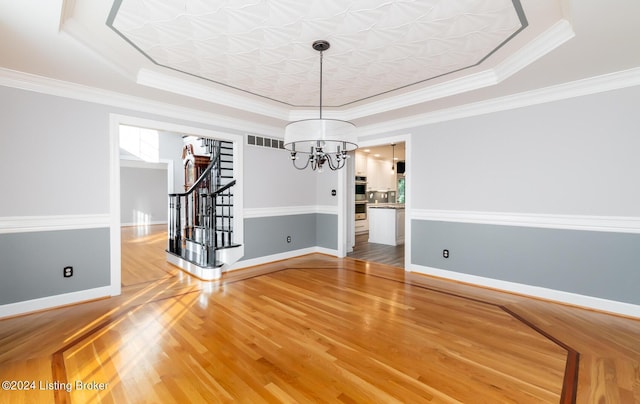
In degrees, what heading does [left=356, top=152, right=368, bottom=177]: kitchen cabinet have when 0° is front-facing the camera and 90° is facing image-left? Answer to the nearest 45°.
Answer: approximately 315°

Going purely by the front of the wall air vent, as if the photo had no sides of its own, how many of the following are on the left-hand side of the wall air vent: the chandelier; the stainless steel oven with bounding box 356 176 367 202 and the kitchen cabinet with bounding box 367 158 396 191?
2

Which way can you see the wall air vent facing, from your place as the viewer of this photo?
facing the viewer and to the right of the viewer

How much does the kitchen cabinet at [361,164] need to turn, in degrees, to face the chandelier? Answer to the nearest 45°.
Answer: approximately 45° to its right

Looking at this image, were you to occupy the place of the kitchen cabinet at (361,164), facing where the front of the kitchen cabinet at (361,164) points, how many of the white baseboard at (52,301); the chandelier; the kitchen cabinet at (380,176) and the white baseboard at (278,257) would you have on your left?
1

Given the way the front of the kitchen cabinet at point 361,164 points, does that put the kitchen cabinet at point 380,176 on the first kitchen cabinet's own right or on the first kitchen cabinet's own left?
on the first kitchen cabinet's own left

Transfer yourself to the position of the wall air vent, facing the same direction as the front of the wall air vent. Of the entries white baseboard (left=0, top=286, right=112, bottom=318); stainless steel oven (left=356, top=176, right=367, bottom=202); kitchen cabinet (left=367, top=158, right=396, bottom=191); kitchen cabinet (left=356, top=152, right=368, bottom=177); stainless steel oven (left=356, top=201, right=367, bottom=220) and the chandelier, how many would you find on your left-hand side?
4

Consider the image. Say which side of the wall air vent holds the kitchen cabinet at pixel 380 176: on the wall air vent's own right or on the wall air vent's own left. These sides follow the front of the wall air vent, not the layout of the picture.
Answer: on the wall air vent's own left

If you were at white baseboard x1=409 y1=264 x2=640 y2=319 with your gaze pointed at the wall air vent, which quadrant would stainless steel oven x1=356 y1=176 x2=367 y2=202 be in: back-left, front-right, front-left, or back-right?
front-right

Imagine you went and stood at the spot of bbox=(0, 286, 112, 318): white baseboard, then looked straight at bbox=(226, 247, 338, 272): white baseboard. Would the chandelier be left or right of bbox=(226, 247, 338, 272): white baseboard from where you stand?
right

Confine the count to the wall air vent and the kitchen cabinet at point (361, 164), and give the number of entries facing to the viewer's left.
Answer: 0

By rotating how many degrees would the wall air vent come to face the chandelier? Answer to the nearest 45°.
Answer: approximately 45° to its right

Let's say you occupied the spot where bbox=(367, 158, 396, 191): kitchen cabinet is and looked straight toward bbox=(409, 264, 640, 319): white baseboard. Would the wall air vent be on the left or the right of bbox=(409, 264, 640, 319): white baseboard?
right

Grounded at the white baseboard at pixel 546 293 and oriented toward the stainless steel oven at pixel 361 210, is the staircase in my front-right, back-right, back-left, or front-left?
front-left

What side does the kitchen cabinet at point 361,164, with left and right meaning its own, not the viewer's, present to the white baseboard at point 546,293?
front
